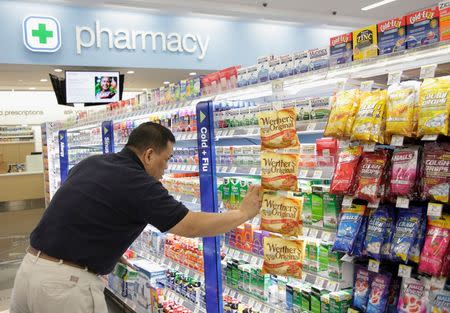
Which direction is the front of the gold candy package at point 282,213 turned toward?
toward the camera

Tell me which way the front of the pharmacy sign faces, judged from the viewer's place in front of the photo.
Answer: facing the viewer

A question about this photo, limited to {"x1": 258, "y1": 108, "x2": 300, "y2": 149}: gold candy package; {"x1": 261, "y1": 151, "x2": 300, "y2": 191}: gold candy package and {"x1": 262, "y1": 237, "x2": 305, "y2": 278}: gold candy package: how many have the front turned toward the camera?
3

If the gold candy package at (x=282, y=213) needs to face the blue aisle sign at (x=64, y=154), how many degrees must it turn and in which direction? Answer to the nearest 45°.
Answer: approximately 135° to its right

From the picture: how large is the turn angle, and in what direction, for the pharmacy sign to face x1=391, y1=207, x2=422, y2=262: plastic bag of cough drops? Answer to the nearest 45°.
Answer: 0° — it already faces it

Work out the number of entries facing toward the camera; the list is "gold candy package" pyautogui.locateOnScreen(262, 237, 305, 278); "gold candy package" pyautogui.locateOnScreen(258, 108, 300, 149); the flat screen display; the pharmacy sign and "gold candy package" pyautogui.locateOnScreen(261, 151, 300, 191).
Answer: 5

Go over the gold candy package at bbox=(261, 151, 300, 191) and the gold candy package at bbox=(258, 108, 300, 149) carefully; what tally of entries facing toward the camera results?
2

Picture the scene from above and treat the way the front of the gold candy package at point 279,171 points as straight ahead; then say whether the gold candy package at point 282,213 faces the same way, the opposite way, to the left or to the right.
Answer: the same way

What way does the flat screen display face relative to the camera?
toward the camera

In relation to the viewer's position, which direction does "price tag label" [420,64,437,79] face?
facing the viewer and to the left of the viewer

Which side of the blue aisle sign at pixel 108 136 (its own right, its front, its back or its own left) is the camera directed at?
front

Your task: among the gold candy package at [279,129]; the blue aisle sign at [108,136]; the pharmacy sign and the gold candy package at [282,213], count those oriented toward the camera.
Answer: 4
